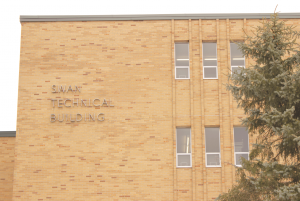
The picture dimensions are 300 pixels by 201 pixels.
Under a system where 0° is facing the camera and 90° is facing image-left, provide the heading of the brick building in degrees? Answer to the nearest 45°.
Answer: approximately 0°

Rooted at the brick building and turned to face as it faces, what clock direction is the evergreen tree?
The evergreen tree is roughly at 11 o'clock from the brick building.
